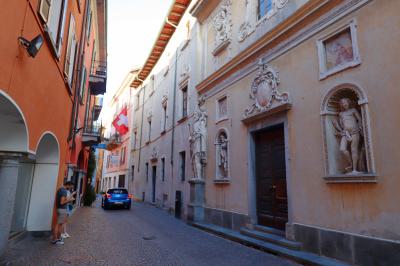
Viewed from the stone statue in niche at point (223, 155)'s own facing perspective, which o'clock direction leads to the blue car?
The blue car is roughly at 3 o'clock from the stone statue in niche.

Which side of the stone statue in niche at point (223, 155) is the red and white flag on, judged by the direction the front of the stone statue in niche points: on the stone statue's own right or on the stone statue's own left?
on the stone statue's own right
